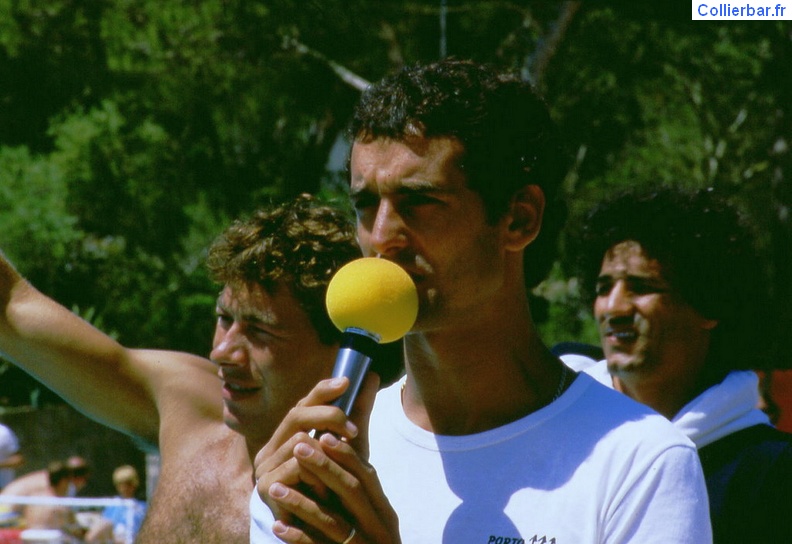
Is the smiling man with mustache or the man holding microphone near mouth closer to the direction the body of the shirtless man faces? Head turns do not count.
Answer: the man holding microphone near mouth

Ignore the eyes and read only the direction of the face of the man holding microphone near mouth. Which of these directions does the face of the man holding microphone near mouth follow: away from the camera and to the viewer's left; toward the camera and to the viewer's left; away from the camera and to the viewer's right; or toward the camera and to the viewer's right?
toward the camera and to the viewer's left

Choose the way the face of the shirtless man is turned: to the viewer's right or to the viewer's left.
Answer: to the viewer's left

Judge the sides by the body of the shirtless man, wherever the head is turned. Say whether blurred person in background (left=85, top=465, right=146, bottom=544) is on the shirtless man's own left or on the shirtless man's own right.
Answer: on the shirtless man's own right

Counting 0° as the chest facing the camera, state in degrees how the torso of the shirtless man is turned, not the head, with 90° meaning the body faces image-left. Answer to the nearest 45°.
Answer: approximately 45°

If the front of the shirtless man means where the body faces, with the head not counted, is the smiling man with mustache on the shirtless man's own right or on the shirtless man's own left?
on the shirtless man's own left

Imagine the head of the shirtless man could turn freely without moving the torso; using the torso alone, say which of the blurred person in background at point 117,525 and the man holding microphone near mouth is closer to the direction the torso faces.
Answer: the man holding microphone near mouth

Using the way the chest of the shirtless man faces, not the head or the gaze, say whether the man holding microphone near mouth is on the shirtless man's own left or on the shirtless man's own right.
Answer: on the shirtless man's own left

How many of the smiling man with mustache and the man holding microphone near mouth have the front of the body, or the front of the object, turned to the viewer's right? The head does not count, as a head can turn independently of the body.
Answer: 0

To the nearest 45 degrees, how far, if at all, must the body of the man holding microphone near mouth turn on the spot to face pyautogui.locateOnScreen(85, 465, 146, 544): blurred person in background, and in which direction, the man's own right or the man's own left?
approximately 135° to the man's own right

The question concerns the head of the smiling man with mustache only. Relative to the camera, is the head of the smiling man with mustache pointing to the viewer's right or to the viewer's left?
to the viewer's left
